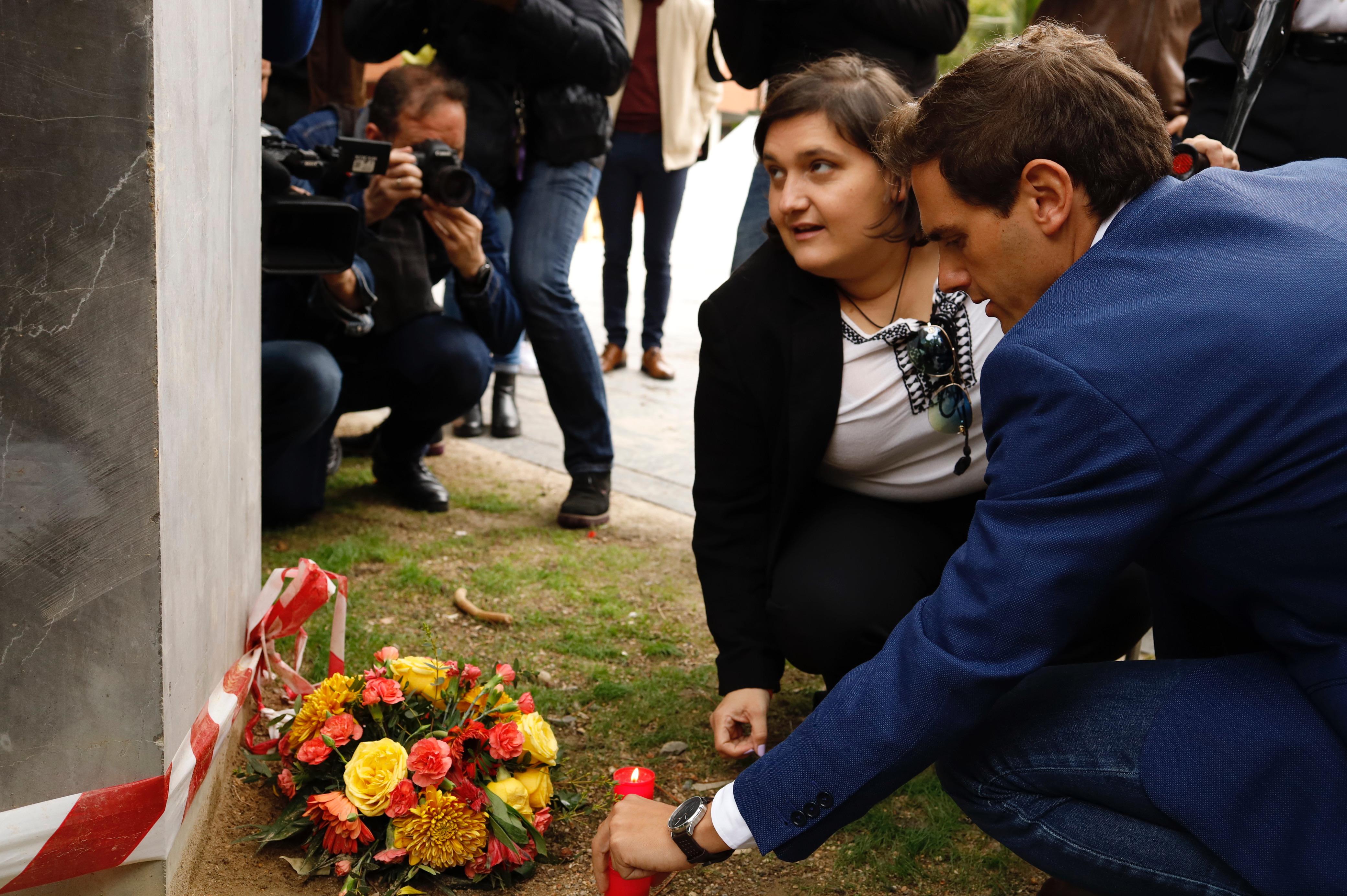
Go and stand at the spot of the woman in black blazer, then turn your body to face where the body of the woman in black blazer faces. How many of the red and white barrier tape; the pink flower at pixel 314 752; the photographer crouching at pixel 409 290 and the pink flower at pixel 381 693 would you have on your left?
0

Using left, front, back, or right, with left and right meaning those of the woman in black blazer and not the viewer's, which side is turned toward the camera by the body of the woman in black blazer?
front

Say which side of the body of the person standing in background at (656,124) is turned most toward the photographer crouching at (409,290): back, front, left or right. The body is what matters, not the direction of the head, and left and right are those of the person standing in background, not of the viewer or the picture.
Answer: front

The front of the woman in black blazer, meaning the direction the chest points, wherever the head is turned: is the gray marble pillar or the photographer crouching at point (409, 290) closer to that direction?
the gray marble pillar

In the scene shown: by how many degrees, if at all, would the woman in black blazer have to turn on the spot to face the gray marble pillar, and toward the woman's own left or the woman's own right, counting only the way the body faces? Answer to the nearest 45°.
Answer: approximately 45° to the woman's own right

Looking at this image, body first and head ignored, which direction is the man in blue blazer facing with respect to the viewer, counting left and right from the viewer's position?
facing to the left of the viewer

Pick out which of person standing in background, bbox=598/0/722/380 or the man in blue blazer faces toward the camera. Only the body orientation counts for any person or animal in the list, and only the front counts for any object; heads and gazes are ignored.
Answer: the person standing in background

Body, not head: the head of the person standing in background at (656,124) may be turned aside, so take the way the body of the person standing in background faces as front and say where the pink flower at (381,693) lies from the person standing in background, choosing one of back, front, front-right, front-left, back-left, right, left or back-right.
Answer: front

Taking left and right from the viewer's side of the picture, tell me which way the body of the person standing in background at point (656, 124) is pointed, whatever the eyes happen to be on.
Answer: facing the viewer

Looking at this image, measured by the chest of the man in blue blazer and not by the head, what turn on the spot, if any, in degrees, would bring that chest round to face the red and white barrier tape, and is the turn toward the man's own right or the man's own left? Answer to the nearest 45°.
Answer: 0° — they already face it

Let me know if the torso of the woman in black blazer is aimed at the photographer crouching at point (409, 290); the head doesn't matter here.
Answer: no

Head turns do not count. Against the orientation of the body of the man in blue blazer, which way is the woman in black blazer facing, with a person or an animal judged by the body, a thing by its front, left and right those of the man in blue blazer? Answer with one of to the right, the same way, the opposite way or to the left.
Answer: to the left

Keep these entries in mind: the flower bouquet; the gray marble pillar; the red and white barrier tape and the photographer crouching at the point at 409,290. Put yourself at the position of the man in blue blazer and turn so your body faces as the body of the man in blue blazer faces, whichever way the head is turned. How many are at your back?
0

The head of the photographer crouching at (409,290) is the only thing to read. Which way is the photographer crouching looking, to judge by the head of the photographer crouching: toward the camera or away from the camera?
toward the camera

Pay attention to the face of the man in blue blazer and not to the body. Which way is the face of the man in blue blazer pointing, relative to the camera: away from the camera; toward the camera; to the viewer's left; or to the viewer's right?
to the viewer's left

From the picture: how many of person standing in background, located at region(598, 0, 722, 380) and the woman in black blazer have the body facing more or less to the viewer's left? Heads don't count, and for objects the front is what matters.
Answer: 0

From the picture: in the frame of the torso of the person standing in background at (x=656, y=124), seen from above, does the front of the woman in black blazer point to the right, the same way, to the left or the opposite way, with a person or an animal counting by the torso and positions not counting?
the same way

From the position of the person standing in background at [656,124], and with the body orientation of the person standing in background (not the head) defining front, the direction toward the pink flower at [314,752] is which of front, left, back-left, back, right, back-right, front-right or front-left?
front

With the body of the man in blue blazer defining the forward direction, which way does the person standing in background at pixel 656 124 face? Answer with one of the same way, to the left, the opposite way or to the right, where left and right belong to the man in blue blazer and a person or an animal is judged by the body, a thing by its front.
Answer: to the left
